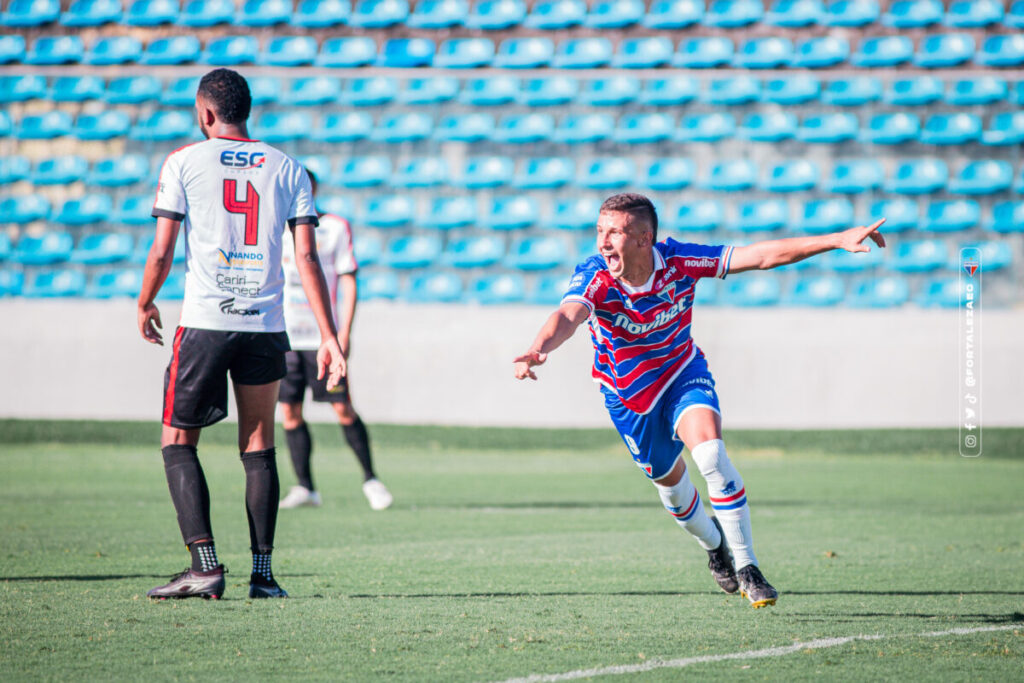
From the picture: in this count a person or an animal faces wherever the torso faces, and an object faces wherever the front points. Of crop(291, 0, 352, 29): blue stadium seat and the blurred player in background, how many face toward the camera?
2

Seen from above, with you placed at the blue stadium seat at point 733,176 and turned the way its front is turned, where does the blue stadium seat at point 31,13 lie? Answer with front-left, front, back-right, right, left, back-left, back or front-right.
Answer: right

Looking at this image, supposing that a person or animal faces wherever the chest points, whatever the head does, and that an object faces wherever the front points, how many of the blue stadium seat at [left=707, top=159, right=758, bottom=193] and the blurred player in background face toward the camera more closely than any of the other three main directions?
2

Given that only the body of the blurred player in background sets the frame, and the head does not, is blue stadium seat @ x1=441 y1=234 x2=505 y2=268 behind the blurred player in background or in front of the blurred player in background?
behind

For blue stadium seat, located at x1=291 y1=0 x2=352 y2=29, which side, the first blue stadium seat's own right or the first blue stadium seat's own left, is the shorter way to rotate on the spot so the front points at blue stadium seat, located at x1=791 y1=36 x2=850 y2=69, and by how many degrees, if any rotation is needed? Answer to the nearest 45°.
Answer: approximately 90° to the first blue stadium seat's own left

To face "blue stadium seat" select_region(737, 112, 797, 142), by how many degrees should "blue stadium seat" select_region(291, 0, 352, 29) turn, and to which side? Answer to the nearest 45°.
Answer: approximately 45° to its left

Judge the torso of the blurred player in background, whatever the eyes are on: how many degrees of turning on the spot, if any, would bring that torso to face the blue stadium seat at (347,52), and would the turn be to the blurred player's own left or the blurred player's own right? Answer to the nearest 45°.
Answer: approximately 180°

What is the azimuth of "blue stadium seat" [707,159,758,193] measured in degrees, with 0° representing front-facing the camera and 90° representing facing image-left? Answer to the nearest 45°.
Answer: approximately 0°
